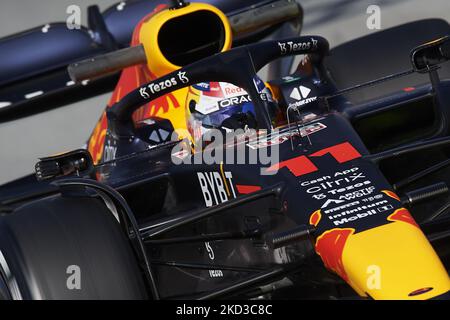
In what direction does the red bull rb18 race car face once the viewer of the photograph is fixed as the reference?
facing the viewer and to the right of the viewer
